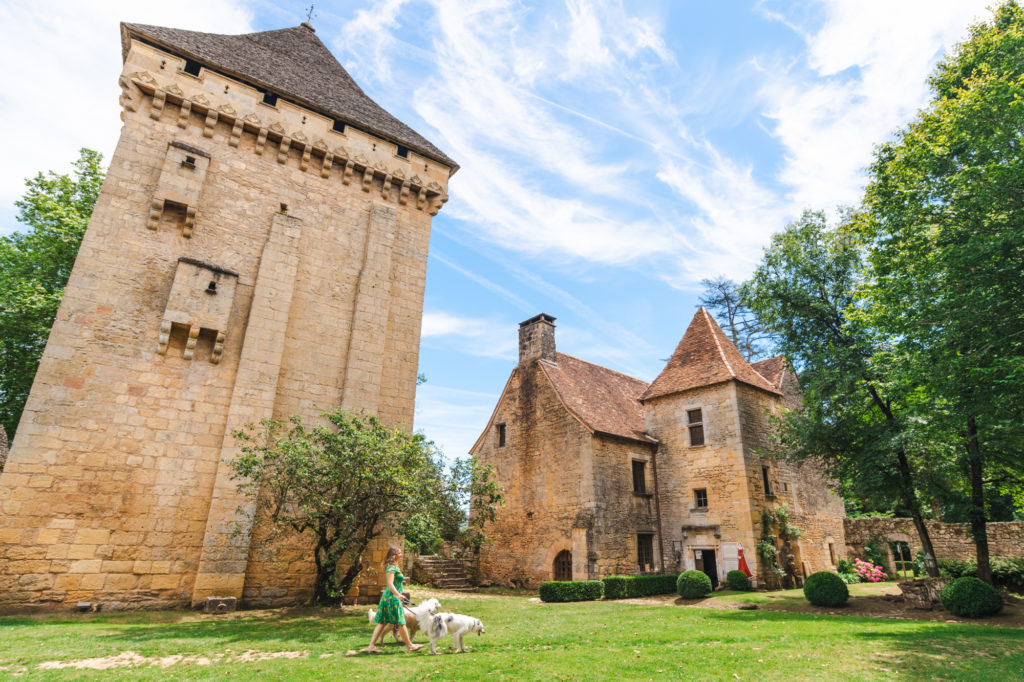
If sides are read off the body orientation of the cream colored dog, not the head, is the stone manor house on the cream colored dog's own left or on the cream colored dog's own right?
on the cream colored dog's own left

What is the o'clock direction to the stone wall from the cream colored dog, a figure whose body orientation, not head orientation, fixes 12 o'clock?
The stone wall is roughly at 11 o'clock from the cream colored dog.

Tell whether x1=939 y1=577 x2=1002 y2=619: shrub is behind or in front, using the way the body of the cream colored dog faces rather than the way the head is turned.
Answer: in front

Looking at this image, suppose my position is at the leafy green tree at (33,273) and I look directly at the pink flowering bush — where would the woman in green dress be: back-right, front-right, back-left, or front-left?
front-right

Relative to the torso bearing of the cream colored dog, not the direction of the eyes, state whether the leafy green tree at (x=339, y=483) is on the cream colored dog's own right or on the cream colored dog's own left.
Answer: on the cream colored dog's own left

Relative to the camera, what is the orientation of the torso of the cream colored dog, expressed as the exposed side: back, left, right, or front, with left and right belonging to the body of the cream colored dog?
right

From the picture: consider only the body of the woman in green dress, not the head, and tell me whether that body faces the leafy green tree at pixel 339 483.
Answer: no

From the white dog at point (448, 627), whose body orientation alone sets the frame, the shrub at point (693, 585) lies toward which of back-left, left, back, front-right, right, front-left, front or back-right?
front-left

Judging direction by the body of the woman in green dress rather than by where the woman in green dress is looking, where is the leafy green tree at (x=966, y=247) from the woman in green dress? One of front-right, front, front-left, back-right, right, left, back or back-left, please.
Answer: front

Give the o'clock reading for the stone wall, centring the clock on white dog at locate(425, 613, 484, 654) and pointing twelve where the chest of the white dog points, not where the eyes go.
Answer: The stone wall is roughly at 11 o'clock from the white dog.

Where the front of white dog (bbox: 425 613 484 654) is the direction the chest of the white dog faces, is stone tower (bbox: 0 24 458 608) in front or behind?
behind

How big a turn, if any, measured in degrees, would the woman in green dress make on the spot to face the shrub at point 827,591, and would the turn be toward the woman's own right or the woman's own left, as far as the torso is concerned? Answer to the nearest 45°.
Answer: approximately 45° to the woman's own left

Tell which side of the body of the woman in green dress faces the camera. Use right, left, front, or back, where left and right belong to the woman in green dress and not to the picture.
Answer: right

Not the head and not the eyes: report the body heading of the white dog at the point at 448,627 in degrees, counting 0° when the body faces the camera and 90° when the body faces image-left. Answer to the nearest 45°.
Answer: approximately 270°

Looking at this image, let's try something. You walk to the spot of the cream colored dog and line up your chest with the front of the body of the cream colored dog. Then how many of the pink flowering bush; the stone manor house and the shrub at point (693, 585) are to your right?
0

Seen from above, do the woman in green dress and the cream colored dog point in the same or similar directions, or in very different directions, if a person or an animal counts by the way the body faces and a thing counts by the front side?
same or similar directions
